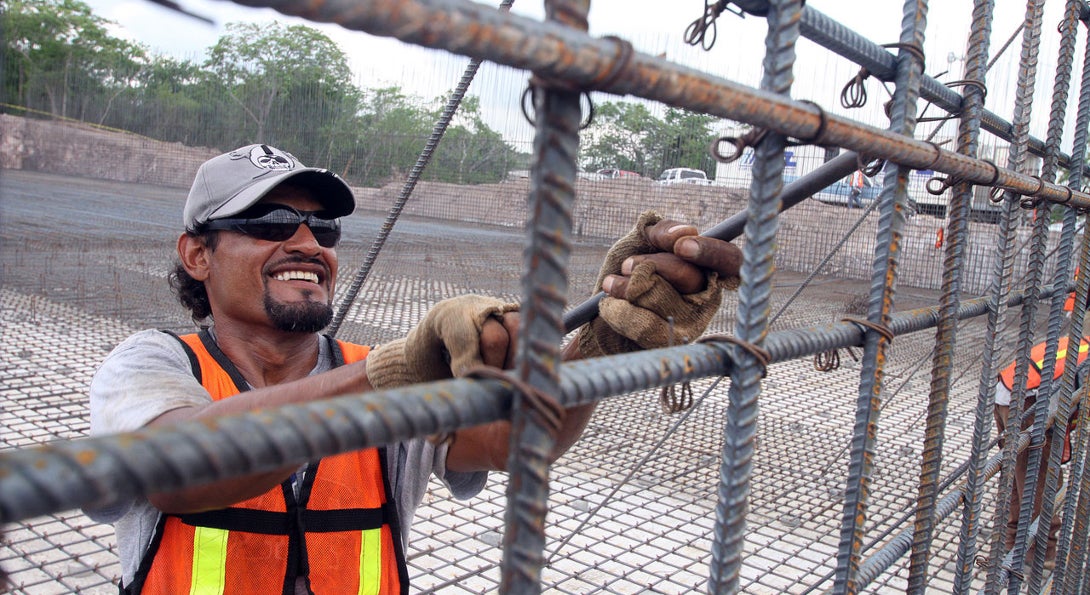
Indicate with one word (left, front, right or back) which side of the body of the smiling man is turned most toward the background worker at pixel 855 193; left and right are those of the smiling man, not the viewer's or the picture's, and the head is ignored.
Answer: left

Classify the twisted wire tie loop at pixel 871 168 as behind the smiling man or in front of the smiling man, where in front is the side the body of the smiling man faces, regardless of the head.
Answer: in front

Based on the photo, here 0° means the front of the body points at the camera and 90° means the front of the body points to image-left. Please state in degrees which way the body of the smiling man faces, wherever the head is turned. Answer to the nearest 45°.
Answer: approximately 315°

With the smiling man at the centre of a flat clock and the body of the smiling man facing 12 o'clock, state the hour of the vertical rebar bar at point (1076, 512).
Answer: The vertical rebar bar is roughly at 10 o'clock from the smiling man.

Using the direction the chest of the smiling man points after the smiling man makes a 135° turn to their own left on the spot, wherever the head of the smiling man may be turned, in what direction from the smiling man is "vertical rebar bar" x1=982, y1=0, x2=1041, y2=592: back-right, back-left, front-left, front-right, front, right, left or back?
right

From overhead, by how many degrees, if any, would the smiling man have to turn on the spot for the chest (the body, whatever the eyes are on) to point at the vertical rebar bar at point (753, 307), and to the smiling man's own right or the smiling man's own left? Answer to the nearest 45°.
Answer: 0° — they already face it

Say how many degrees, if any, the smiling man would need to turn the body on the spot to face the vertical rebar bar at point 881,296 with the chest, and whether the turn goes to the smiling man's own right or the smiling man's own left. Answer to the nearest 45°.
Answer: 0° — they already face it

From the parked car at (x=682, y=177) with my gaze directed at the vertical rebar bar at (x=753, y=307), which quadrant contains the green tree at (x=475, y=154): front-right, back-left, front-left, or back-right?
back-right

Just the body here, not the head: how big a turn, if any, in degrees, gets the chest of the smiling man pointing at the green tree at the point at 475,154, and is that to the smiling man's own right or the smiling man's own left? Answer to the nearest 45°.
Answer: approximately 135° to the smiling man's own left

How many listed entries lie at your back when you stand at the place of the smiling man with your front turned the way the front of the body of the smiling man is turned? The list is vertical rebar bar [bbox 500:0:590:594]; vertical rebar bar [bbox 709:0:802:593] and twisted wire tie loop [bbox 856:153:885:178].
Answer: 0

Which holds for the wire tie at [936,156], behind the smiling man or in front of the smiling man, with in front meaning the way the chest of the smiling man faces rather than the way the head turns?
in front

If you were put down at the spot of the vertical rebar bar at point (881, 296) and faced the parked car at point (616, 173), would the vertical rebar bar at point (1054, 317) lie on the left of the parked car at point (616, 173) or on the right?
right

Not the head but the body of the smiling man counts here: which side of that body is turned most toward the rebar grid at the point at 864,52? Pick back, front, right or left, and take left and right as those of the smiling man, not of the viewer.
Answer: front

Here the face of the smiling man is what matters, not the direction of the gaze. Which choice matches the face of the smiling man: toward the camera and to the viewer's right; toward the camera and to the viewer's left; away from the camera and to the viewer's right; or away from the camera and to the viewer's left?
toward the camera and to the viewer's right
